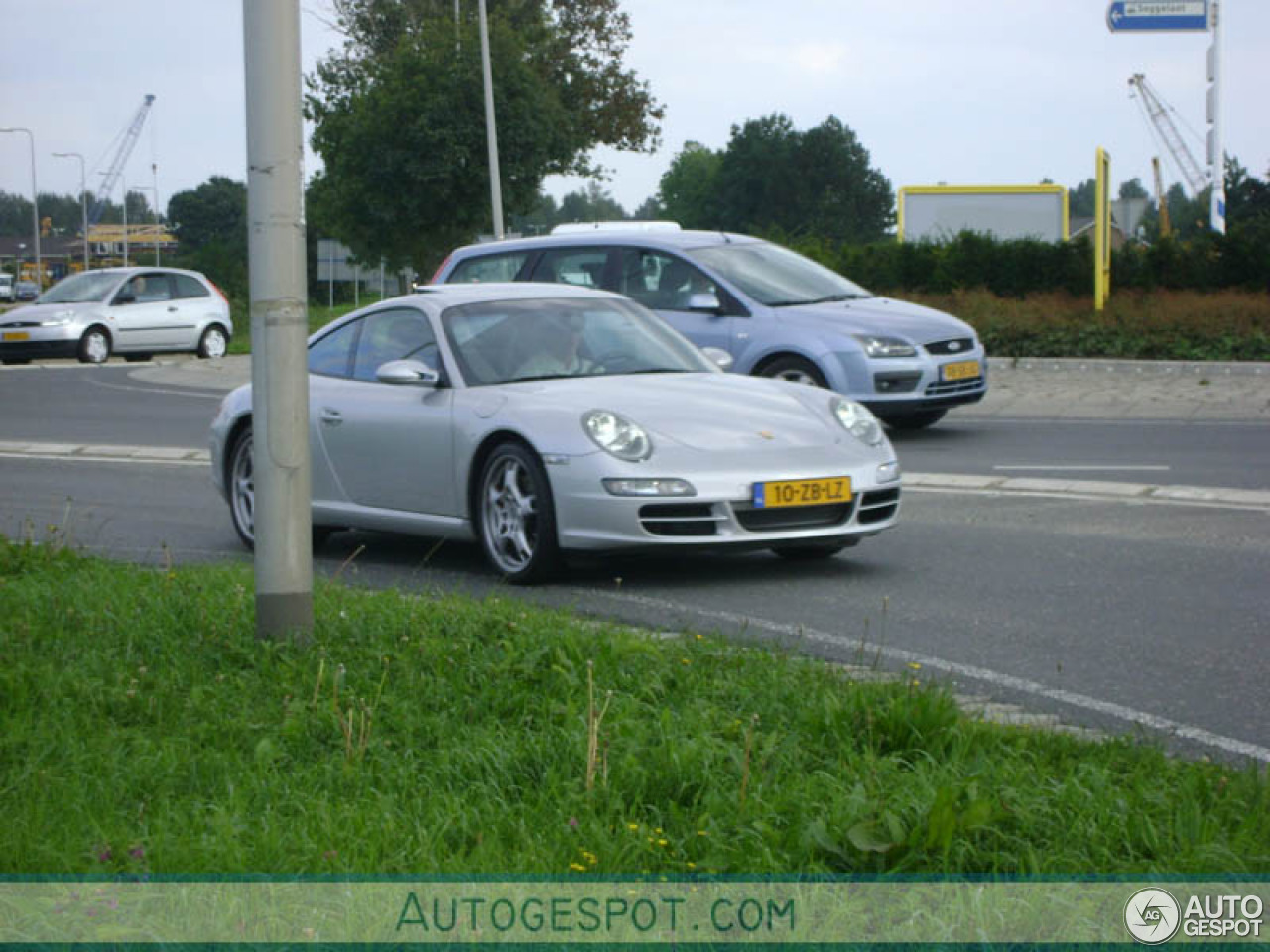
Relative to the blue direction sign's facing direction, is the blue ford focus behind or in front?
in front

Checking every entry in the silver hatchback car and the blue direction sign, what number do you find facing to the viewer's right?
0

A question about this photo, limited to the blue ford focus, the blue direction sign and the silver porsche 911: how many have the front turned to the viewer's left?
0

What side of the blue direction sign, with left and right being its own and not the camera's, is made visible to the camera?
front

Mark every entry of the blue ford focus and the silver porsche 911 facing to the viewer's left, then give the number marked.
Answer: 0

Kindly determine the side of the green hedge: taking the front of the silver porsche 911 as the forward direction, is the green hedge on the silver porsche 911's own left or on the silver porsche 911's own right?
on the silver porsche 911's own left

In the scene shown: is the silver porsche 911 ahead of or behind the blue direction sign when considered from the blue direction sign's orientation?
ahead

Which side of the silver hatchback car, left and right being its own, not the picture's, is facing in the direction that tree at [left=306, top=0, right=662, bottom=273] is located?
back

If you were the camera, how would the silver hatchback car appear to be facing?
facing the viewer and to the left of the viewer
